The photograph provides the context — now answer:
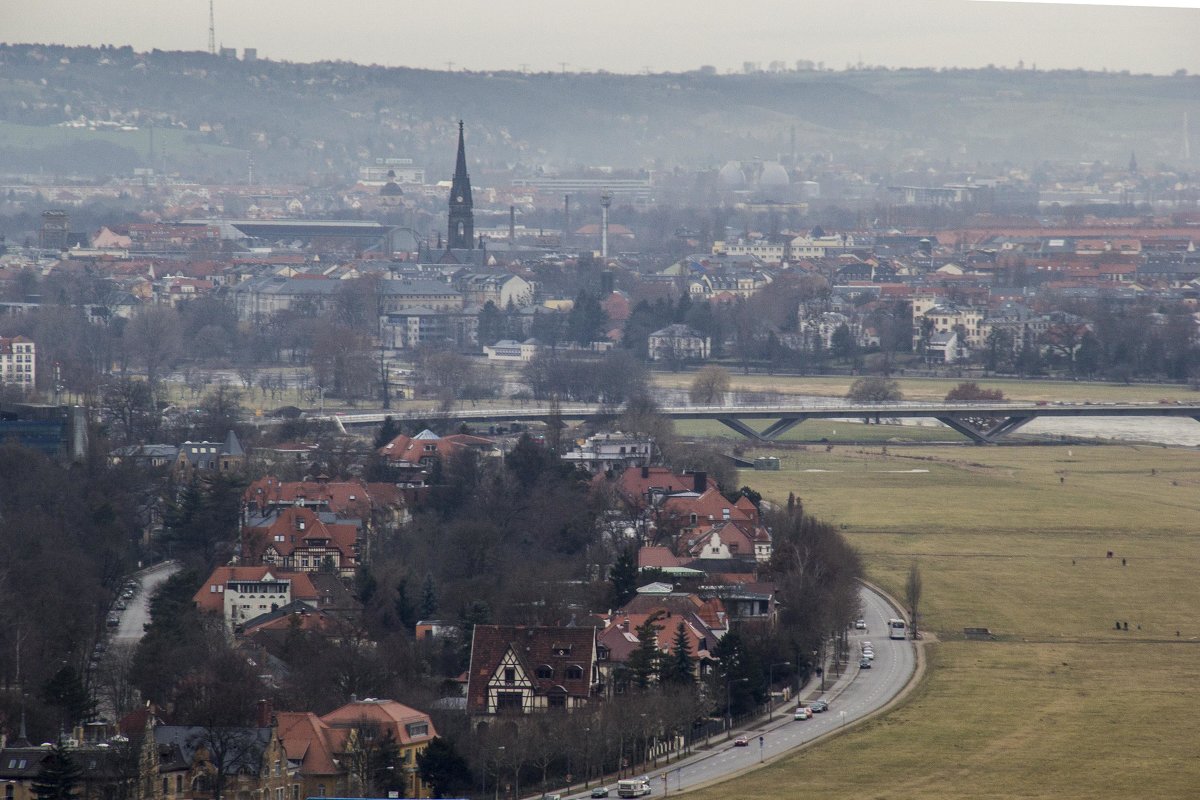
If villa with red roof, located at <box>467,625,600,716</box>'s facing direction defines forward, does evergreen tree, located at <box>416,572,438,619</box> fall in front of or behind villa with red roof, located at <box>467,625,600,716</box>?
behind

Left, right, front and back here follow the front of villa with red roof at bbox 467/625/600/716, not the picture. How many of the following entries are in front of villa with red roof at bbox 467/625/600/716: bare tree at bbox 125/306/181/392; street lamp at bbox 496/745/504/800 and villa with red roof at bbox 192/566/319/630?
1

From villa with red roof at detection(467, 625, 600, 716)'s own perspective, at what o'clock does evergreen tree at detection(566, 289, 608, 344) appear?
The evergreen tree is roughly at 6 o'clock from the villa with red roof.

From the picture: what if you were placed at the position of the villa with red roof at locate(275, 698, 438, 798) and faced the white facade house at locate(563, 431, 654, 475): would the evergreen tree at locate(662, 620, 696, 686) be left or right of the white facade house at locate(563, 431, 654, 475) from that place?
right

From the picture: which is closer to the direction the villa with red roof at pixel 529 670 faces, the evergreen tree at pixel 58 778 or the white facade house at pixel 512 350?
the evergreen tree

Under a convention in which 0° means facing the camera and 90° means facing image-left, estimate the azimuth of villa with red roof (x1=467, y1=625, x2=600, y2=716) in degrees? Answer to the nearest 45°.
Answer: approximately 0°

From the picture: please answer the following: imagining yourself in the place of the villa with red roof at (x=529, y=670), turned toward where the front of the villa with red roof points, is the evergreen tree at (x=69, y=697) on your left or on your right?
on your right

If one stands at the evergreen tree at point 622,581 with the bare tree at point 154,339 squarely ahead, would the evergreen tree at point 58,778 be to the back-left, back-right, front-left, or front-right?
back-left

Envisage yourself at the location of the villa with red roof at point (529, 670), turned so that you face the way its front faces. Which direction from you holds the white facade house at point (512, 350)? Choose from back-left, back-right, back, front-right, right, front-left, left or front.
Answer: back

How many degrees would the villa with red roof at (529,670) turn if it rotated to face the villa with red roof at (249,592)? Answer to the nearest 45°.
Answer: approximately 135° to its right

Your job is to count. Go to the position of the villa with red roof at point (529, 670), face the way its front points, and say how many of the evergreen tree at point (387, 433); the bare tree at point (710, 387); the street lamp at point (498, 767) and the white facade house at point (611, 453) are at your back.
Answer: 3

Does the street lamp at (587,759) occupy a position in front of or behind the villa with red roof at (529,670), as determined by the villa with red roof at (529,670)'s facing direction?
in front

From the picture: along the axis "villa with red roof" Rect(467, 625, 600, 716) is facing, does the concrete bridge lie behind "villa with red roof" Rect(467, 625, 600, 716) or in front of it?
behind

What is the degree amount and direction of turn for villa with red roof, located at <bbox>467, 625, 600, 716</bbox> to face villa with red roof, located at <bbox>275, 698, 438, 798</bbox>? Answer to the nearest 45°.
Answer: approximately 45° to its right

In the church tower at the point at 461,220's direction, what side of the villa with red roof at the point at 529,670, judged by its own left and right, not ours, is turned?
back
